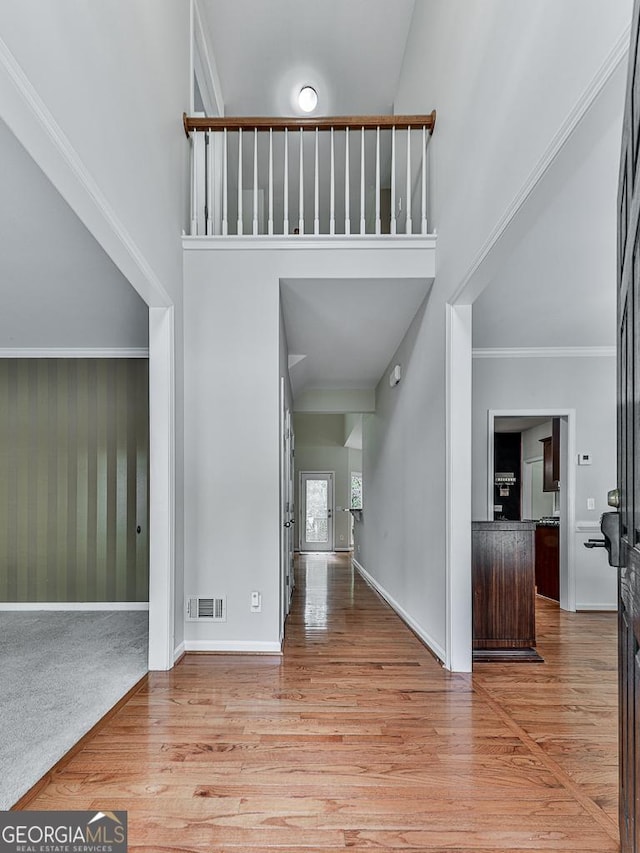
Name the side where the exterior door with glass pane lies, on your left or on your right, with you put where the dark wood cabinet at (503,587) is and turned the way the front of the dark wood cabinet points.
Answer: on your left

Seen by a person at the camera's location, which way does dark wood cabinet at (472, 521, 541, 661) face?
facing to the right of the viewer

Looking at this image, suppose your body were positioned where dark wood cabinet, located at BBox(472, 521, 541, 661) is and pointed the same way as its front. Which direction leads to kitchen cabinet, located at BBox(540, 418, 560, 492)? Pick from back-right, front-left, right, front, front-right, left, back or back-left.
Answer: left

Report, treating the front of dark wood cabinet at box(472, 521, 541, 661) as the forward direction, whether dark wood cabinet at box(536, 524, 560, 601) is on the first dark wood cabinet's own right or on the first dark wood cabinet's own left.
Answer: on the first dark wood cabinet's own left
